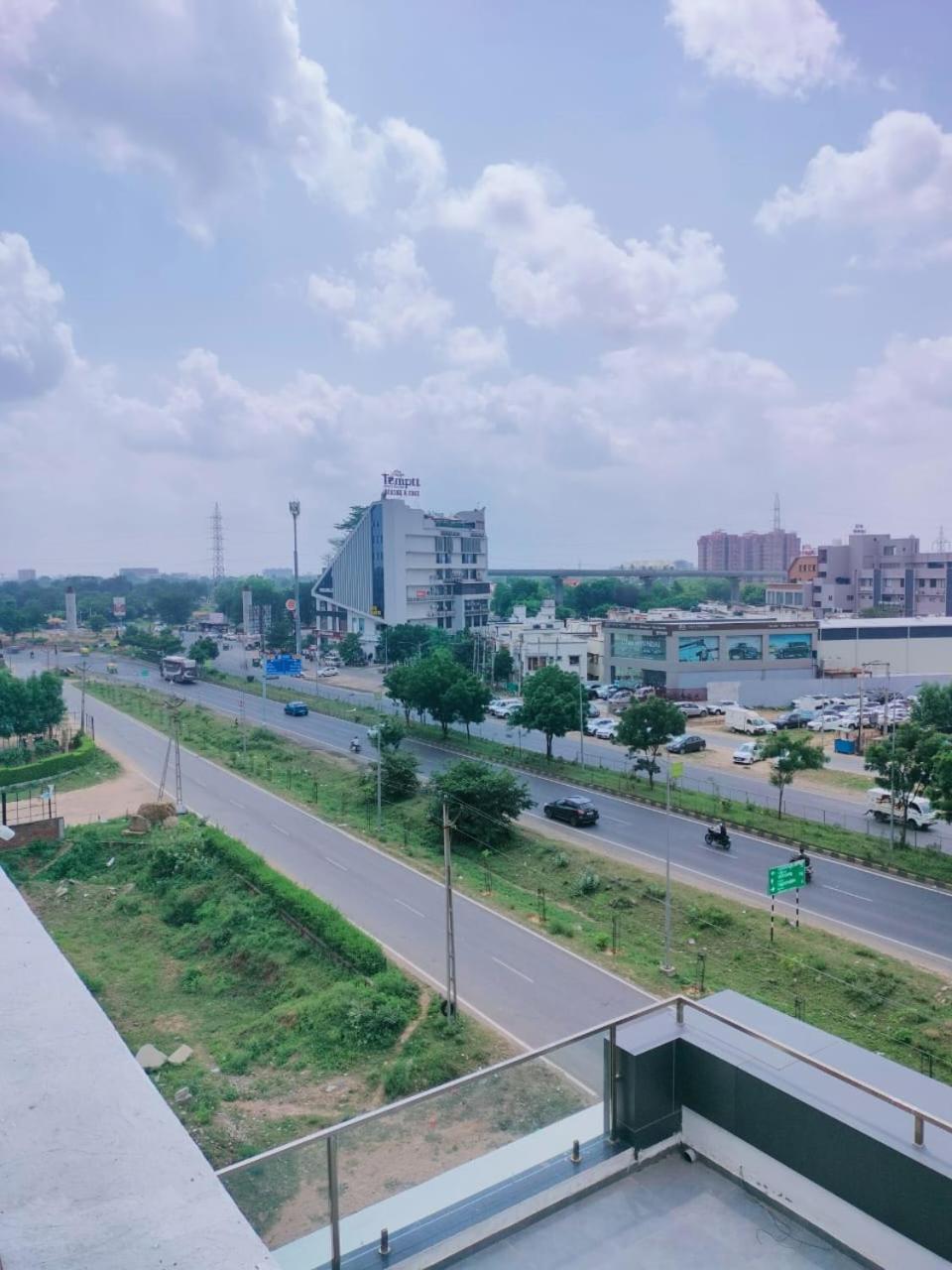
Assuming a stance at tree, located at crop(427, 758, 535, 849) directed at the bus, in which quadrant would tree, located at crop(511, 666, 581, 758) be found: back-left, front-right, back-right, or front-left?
front-right

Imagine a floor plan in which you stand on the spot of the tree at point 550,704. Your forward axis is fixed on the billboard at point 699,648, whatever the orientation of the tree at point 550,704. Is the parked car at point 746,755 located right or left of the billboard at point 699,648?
right

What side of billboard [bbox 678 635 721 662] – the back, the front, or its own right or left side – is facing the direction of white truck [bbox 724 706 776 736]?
front

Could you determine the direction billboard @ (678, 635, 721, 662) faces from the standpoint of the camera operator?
facing the viewer

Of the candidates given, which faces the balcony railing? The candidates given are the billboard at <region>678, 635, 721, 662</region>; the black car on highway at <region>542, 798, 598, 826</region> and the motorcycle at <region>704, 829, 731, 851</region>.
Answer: the billboard

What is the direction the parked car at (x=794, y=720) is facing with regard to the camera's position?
facing the viewer and to the left of the viewer
